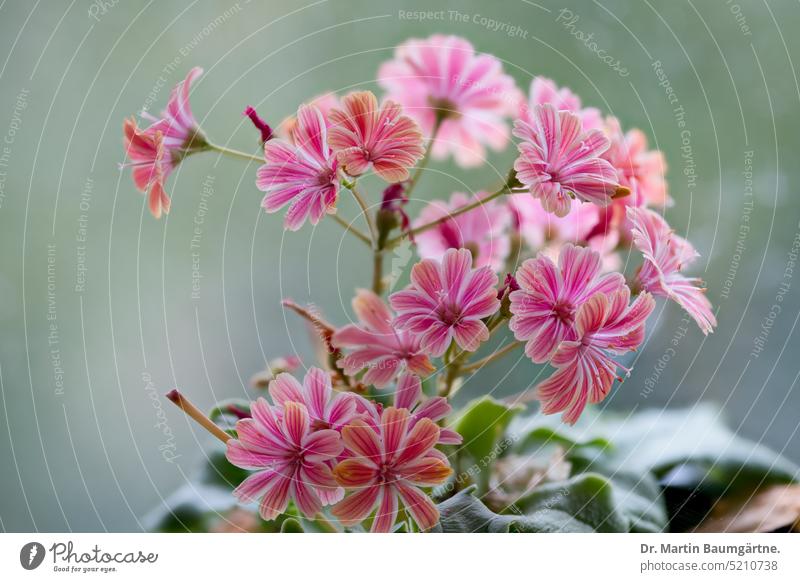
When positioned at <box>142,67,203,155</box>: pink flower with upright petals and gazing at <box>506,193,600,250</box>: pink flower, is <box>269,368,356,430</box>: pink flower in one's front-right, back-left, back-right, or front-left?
front-right

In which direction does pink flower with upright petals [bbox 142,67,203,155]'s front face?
to the viewer's left

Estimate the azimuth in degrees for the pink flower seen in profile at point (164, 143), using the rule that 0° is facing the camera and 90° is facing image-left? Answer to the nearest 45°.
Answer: approximately 90°
